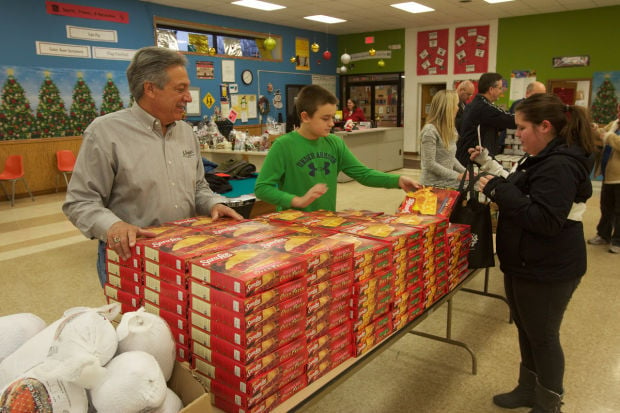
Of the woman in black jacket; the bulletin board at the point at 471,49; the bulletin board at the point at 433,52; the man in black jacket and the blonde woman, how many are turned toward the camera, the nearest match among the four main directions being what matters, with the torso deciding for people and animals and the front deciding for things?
2

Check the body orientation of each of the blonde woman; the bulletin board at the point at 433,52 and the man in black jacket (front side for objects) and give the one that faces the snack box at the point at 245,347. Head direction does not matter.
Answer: the bulletin board

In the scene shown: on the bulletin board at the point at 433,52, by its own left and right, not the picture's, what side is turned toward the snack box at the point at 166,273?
front

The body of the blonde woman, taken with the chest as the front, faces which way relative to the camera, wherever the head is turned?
to the viewer's right

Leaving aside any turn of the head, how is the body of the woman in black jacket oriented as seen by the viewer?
to the viewer's left

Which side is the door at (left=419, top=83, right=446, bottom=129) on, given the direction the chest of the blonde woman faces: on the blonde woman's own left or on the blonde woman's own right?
on the blonde woman's own left

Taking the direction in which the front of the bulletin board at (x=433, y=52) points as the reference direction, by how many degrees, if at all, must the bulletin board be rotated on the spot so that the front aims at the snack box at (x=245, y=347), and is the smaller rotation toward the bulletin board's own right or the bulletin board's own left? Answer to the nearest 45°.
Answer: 0° — it already faces it

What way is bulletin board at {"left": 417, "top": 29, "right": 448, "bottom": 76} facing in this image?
toward the camera

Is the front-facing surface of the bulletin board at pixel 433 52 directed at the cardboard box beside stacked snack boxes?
yes

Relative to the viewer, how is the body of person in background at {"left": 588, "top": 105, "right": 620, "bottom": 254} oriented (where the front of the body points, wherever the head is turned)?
to the viewer's left

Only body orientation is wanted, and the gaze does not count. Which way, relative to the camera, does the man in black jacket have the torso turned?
to the viewer's right

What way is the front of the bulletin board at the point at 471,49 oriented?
toward the camera

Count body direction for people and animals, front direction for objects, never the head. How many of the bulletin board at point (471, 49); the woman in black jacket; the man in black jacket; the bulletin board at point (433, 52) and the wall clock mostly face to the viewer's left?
1
